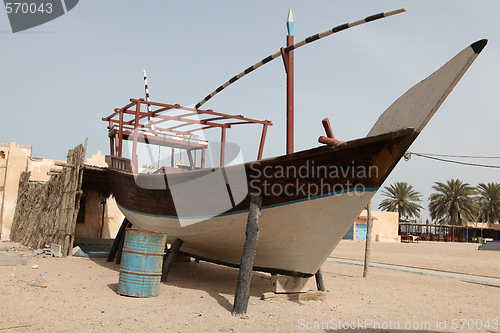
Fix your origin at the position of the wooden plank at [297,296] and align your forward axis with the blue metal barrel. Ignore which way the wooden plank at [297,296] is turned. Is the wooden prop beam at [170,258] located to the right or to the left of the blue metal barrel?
right

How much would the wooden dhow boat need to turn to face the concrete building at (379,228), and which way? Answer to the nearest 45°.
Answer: approximately 135° to its left

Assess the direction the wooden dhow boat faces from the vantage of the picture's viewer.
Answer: facing the viewer and to the right of the viewer

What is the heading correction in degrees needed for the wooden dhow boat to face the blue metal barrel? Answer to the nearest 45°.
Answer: approximately 135° to its right

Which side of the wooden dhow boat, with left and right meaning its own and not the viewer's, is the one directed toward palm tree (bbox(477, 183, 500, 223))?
left
